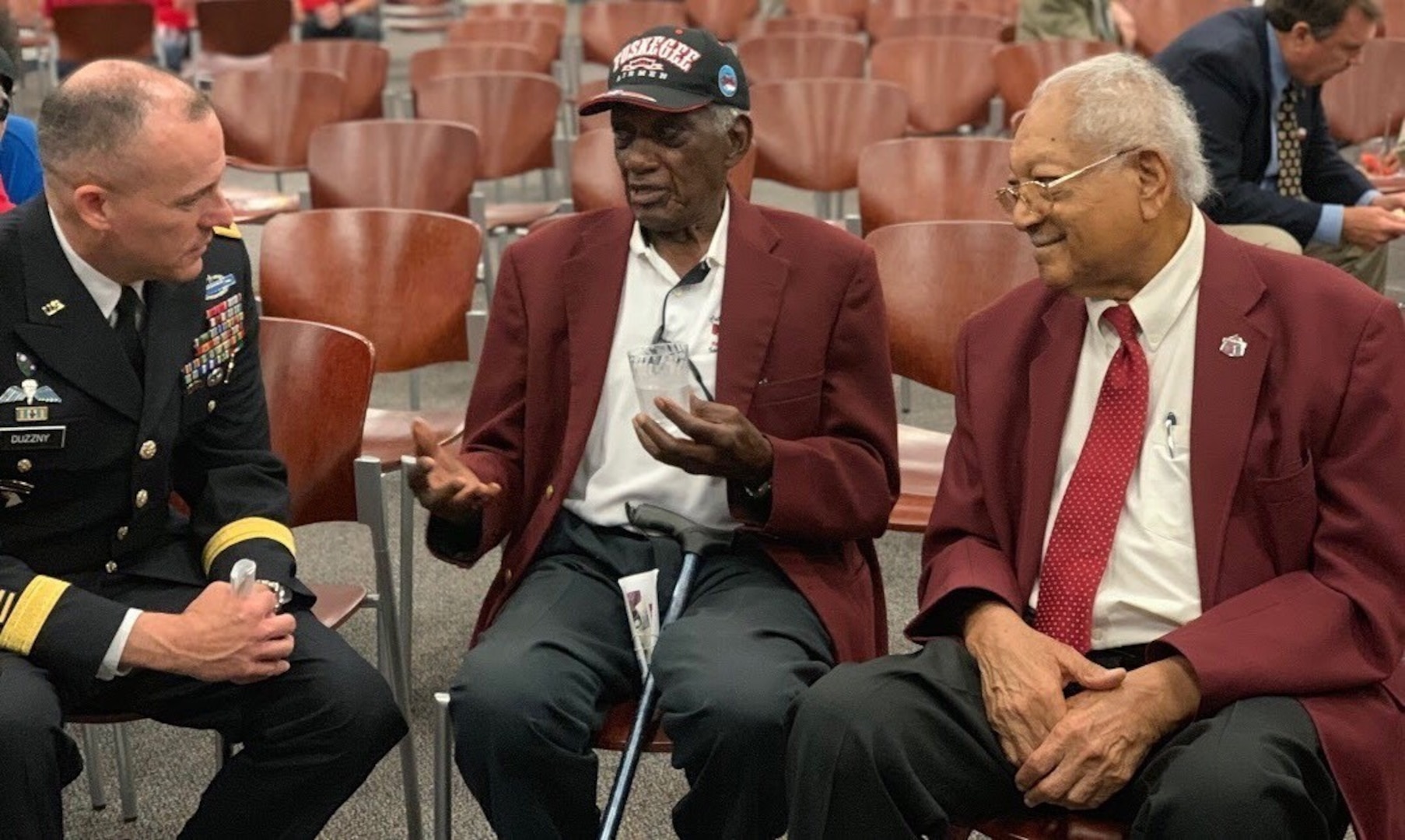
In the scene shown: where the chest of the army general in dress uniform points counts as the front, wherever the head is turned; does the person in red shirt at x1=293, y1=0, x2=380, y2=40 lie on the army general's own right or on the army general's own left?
on the army general's own left

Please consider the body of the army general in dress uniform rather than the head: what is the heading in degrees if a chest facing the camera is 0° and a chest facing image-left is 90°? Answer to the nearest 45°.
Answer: approximately 315°

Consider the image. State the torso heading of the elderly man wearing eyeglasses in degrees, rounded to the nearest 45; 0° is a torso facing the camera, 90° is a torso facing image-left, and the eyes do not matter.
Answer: approximately 45°

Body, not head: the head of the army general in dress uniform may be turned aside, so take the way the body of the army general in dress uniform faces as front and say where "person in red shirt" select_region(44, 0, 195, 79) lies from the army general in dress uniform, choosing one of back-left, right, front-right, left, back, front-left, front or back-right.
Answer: back-left

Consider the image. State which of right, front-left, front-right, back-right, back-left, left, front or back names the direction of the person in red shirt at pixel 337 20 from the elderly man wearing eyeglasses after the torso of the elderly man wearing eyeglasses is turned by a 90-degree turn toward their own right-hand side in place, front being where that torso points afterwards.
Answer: front

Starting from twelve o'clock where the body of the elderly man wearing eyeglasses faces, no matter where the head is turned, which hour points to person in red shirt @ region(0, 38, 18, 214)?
The person in red shirt is roughly at 2 o'clock from the elderly man wearing eyeglasses.

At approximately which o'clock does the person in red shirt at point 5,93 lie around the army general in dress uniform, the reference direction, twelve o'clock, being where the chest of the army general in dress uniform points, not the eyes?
The person in red shirt is roughly at 7 o'clock from the army general in dress uniform.

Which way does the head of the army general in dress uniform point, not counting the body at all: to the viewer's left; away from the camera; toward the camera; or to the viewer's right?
to the viewer's right

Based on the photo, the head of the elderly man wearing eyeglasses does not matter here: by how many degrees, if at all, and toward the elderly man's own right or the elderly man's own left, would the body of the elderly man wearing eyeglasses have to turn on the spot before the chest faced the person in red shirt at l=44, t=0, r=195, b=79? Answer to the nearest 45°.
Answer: approximately 90° to the elderly man's own right
